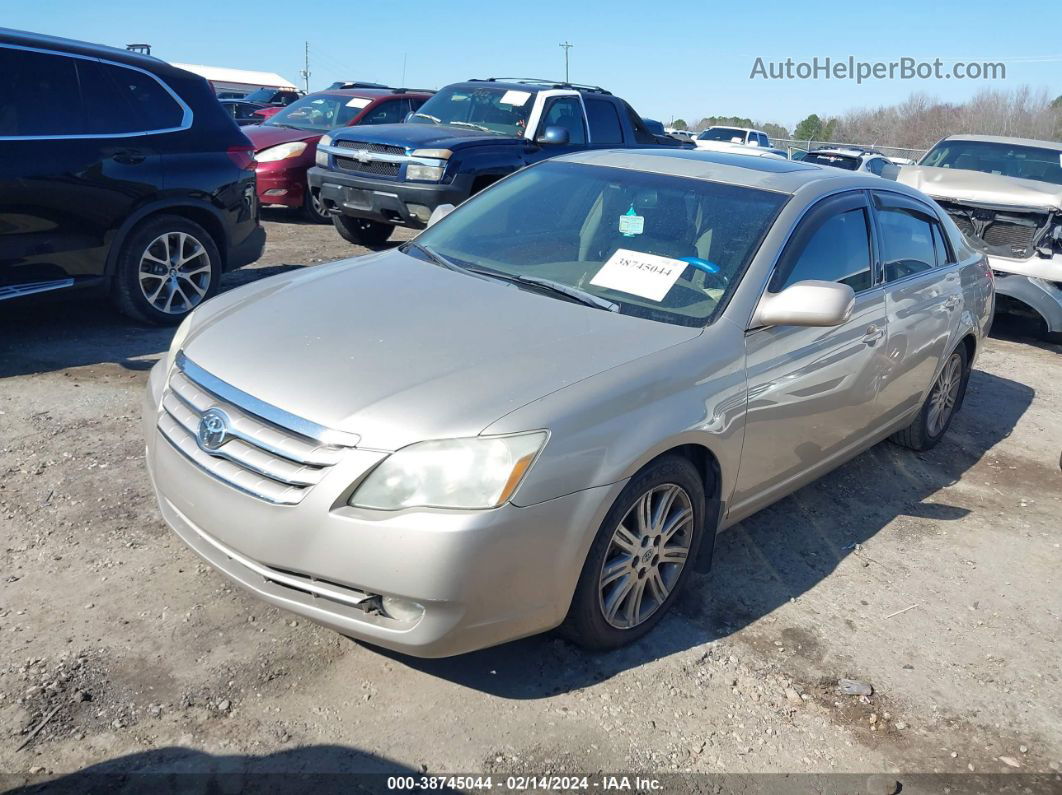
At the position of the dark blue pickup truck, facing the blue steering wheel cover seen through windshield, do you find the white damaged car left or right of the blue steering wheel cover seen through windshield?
left

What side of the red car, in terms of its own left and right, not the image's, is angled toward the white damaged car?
left

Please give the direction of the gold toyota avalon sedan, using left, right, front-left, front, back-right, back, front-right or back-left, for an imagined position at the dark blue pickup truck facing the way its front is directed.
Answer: front-left

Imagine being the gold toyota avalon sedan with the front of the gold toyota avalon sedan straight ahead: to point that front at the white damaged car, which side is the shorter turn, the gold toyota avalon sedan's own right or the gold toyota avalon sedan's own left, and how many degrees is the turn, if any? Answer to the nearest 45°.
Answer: approximately 180°

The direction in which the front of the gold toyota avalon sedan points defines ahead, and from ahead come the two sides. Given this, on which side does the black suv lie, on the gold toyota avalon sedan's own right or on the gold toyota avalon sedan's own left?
on the gold toyota avalon sedan's own right

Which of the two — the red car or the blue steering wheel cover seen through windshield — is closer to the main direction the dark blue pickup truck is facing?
the blue steering wheel cover seen through windshield

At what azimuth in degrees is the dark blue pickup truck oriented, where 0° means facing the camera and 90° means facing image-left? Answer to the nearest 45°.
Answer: approximately 45°

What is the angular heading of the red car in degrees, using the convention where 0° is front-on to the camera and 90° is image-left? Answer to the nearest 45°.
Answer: approximately 45°

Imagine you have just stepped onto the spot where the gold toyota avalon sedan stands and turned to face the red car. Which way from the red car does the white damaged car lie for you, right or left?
right
